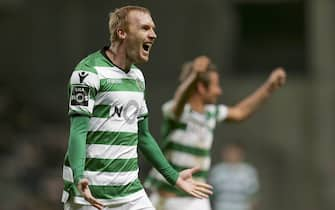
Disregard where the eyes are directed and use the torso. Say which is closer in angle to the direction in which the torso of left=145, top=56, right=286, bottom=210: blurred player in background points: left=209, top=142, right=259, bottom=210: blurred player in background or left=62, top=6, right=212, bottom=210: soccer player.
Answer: the soccer player

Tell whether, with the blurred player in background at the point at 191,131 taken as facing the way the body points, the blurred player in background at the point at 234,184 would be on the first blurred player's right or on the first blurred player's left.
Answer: on the first blurred player's left

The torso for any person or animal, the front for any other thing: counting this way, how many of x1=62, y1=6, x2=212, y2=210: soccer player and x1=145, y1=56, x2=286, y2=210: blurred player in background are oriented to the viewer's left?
0

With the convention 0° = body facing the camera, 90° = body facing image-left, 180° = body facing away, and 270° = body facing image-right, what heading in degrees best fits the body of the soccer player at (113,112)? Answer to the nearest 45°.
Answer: approximately 315°

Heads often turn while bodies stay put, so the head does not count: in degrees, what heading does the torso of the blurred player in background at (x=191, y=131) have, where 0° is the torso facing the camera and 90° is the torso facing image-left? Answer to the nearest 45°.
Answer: approximately 315°
